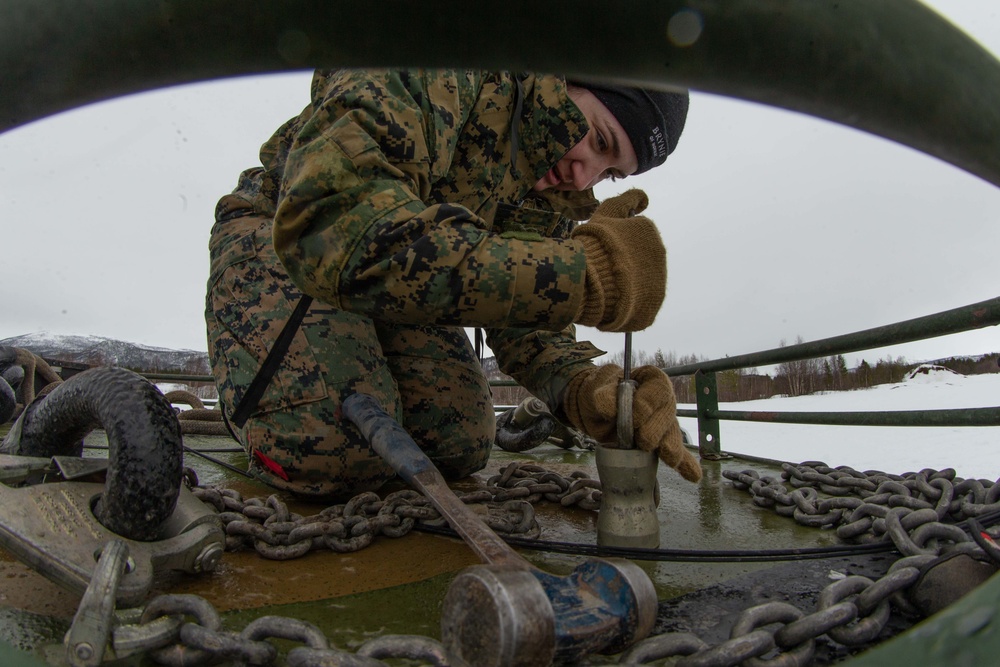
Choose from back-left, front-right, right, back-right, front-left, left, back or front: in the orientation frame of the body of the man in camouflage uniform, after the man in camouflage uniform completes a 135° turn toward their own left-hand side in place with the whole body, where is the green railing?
right

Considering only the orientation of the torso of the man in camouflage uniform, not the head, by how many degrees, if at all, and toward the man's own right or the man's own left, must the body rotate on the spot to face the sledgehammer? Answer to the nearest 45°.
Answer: approximately 45° to the man's own right

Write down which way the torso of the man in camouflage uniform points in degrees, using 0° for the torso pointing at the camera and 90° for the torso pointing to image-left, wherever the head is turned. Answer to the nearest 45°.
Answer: approximately 315°

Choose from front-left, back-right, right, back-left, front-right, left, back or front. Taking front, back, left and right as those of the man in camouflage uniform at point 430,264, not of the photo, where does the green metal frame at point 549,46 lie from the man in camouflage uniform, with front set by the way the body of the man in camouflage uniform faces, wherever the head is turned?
front-right

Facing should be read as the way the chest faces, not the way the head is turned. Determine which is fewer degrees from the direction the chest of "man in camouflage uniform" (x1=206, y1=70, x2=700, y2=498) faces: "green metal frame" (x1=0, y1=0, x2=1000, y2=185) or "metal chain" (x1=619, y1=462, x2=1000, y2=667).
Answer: the metal chain

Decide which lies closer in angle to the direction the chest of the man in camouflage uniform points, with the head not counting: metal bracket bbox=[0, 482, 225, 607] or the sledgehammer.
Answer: the sledgehammer

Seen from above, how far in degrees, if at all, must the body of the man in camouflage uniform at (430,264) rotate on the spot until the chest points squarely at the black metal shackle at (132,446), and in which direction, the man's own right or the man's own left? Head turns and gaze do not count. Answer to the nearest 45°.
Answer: approximately 90° to the man's own right
